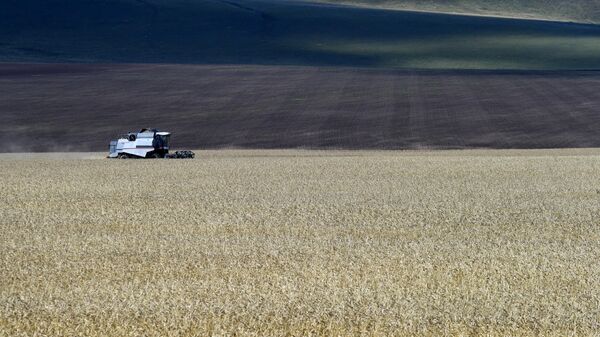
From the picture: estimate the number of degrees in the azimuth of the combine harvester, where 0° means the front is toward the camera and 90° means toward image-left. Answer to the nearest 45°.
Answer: approximately 270°
